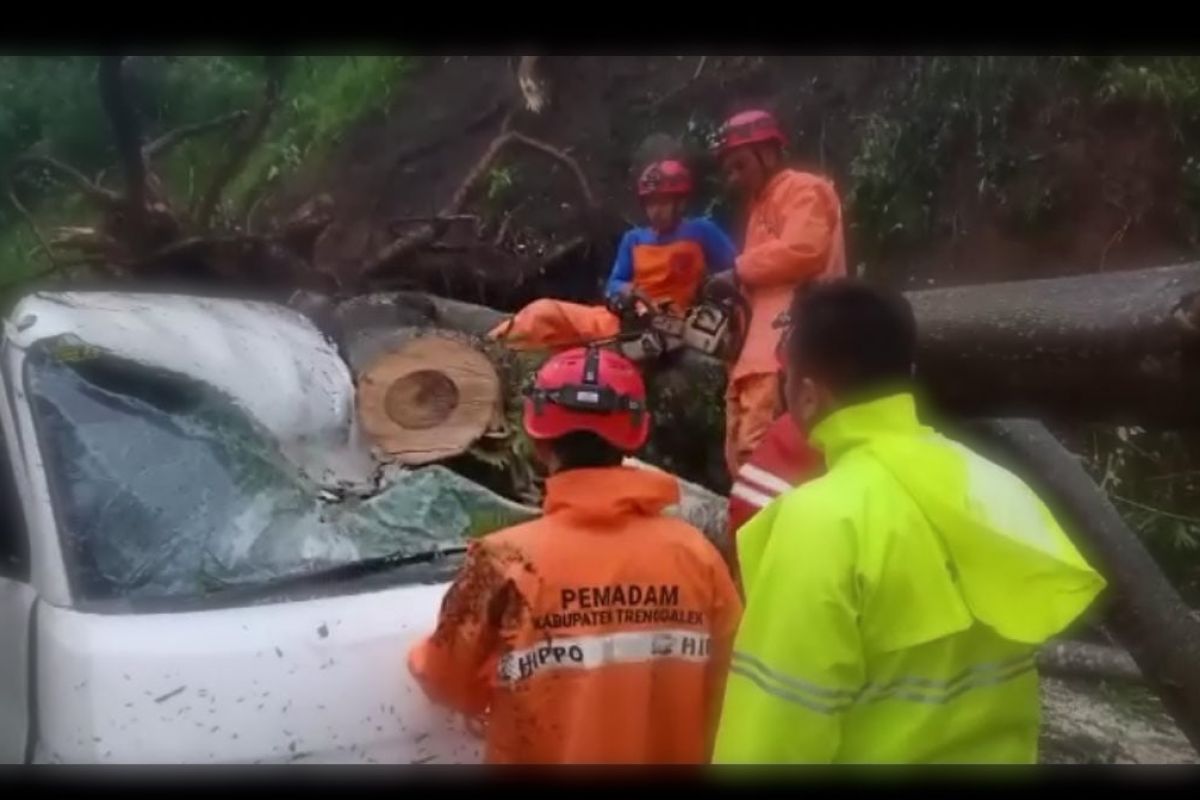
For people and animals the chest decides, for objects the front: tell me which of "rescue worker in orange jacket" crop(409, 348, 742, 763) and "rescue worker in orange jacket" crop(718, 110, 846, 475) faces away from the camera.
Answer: "rescue worker in orange jacket" crop(409, 348, 742, 763)

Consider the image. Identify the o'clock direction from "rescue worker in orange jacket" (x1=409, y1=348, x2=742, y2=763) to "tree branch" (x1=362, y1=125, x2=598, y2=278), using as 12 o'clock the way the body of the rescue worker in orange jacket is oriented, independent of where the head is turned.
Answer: The tree branch is roughly at 12 o'clock from the rescue worker in orange jacket.

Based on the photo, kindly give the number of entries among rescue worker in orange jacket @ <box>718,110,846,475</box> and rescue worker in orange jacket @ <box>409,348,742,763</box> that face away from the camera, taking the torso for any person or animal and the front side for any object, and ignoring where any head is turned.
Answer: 1

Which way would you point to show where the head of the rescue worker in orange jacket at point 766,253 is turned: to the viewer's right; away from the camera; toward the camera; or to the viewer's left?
to the viewer's left

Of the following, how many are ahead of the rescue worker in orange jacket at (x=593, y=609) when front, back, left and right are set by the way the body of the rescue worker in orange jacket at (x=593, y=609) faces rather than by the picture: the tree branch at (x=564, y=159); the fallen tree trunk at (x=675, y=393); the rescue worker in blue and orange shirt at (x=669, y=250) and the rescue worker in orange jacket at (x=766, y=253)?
4

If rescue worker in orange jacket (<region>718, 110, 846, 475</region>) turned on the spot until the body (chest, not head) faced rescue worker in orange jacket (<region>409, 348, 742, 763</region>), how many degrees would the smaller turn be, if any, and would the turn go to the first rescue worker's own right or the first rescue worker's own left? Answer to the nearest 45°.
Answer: approximately 45° to the first rescue worker's own left

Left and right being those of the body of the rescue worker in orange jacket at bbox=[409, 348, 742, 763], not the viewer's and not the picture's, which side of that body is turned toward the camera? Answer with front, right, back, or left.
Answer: back

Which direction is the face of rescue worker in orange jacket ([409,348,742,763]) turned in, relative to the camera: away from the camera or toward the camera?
away from the camera

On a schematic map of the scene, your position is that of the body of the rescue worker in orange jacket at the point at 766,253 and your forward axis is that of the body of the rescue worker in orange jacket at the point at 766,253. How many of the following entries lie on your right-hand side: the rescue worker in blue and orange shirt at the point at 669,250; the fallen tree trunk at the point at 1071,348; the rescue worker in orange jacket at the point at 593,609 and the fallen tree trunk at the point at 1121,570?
1

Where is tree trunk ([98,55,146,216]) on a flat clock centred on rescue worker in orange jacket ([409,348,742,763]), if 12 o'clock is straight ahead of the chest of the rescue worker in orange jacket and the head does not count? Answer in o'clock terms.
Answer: The tree trunk is roughly at 11 o'clock from the rescue worker in orange jacket.

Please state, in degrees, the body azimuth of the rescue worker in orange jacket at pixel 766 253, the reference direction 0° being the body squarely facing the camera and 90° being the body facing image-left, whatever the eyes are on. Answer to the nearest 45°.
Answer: approximately 45°

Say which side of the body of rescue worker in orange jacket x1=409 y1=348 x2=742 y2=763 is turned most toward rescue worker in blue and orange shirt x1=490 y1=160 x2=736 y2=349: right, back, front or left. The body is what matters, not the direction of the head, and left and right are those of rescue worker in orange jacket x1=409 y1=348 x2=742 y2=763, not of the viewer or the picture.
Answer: front

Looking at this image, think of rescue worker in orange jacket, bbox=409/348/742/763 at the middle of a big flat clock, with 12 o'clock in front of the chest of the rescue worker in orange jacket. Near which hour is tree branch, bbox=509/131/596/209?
The tree branch is roughly at 12 o'clock from the rescue worker in orange jacket.

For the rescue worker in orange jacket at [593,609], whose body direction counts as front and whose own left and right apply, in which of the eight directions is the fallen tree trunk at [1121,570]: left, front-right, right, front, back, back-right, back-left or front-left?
front-right
